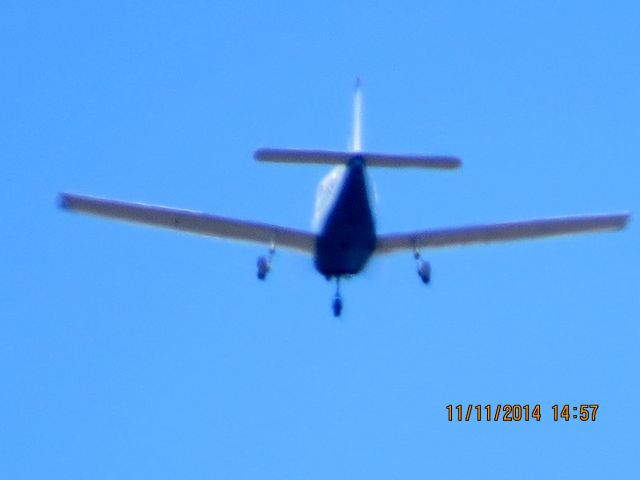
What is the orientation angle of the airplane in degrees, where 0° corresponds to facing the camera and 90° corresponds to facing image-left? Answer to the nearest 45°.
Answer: approximately 180°
